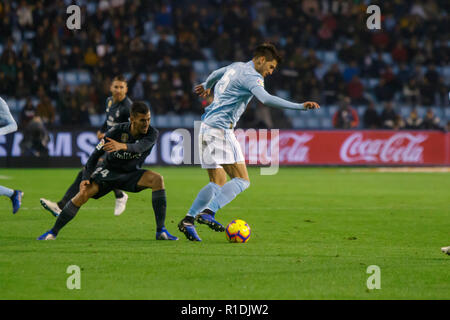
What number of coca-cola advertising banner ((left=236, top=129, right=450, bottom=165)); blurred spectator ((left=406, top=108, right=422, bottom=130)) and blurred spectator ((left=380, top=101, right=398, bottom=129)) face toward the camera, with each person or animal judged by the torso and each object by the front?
3

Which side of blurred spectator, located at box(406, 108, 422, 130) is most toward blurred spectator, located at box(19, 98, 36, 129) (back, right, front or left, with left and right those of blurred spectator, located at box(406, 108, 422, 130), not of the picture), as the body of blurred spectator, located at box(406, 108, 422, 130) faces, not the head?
right

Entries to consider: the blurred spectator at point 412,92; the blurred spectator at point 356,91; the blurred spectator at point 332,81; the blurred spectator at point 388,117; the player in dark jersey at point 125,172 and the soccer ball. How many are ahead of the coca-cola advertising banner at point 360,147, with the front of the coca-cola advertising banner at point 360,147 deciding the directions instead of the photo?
2

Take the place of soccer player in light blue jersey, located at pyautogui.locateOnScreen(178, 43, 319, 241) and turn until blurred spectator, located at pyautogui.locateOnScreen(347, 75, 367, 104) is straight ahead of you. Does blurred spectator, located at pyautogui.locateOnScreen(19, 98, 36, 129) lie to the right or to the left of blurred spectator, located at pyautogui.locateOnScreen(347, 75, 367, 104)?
left

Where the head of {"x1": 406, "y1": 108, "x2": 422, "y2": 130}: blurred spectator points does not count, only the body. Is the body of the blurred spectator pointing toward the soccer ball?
yes

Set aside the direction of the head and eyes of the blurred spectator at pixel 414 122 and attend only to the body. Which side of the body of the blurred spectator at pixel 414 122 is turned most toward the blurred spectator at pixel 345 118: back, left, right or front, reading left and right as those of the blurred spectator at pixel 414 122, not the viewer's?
right

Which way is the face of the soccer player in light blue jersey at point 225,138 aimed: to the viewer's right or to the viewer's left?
to the viewer's right

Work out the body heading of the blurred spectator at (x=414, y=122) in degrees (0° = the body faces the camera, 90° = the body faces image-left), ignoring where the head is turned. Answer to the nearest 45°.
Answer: approximately 0°

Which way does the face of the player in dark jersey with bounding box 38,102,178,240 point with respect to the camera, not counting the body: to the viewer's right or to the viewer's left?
to the viewer's right
